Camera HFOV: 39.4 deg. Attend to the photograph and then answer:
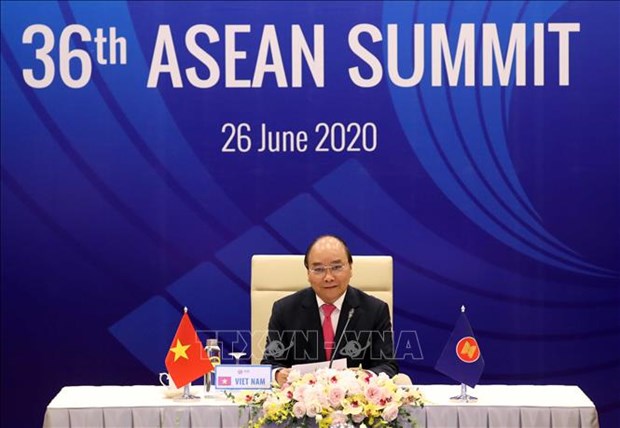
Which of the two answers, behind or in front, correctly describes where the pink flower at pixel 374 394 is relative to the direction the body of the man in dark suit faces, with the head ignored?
in front

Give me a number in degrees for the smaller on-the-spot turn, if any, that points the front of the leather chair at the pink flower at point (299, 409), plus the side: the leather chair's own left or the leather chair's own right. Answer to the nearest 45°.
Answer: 0° — it already faces it

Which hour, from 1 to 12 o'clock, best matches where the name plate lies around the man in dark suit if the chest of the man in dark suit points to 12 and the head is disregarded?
The name plate is roughly at 1 o'clock from the man in dark suit.

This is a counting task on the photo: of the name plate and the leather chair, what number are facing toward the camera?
2

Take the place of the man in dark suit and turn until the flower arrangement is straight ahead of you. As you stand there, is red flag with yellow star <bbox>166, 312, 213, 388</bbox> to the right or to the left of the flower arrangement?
right

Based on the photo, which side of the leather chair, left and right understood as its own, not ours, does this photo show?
front

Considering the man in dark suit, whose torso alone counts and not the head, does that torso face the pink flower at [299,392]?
yes

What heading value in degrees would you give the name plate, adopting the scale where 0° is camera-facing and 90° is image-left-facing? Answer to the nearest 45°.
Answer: approximately 0°

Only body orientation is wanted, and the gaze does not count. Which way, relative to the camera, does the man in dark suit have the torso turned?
toward the camera

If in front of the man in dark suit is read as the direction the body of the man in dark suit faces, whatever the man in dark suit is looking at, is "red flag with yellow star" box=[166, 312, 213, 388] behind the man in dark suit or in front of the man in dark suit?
in front

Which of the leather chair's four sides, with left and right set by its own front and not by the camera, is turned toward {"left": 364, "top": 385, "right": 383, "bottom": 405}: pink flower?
front

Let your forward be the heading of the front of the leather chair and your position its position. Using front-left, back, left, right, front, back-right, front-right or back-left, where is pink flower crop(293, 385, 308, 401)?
front
